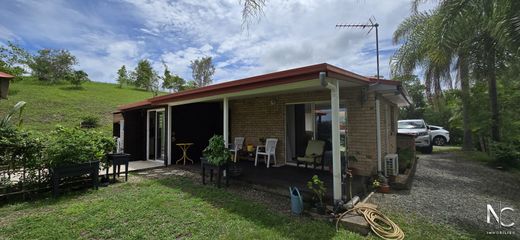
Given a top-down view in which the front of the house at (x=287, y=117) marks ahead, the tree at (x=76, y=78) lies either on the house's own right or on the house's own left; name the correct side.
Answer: on the house's own right

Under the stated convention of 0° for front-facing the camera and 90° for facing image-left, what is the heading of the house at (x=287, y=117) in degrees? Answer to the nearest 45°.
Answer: approximately 45°

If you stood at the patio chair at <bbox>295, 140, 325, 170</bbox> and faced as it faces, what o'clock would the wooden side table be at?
The wooden side table is roughly at 2 o'clock from the patio chair.

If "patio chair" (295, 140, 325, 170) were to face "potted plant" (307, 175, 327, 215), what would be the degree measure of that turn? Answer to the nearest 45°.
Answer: approximately 45° to its left

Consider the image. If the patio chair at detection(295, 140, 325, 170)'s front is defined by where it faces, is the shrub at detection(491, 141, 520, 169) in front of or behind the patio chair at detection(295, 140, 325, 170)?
behind

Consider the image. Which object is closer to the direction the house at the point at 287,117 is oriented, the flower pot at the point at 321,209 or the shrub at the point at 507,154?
the flower pot

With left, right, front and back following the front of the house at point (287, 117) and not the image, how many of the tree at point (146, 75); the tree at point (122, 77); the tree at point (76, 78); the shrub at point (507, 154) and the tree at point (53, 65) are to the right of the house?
4

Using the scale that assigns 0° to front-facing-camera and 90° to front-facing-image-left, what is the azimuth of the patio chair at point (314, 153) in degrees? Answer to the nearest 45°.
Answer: approximately 45°

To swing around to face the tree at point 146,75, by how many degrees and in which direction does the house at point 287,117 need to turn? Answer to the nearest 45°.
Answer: approximately 90° to its right

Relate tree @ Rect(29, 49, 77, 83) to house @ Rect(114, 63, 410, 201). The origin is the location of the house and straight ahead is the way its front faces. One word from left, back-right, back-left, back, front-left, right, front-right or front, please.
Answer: right
